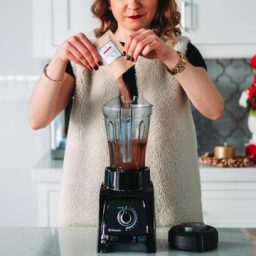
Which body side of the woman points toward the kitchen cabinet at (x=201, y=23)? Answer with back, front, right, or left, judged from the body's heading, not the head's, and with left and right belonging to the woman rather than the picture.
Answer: back

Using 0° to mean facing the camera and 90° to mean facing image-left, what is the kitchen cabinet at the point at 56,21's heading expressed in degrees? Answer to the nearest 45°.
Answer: approximately 0°

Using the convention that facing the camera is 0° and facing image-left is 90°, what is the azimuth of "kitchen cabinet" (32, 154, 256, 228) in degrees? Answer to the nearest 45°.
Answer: approximately 0°

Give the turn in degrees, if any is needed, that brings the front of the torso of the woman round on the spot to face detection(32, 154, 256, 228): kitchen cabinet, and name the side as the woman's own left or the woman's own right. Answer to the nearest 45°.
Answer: approximately 180°

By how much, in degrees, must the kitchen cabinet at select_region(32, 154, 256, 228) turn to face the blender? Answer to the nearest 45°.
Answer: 0° — it already faces it
